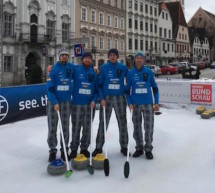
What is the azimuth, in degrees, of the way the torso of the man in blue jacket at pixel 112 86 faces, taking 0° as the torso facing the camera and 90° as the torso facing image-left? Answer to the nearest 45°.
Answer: approximately 0°

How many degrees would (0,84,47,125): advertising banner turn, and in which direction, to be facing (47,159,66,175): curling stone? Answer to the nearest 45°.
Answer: approximately 45° to its right

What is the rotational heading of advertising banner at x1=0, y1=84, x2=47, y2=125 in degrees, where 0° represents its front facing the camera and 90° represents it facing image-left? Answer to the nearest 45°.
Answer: approximately 315°

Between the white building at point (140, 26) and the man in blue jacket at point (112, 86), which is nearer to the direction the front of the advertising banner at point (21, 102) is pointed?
the man in blue jacket

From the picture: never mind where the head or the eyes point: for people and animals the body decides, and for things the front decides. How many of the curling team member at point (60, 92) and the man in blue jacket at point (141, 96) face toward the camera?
2
